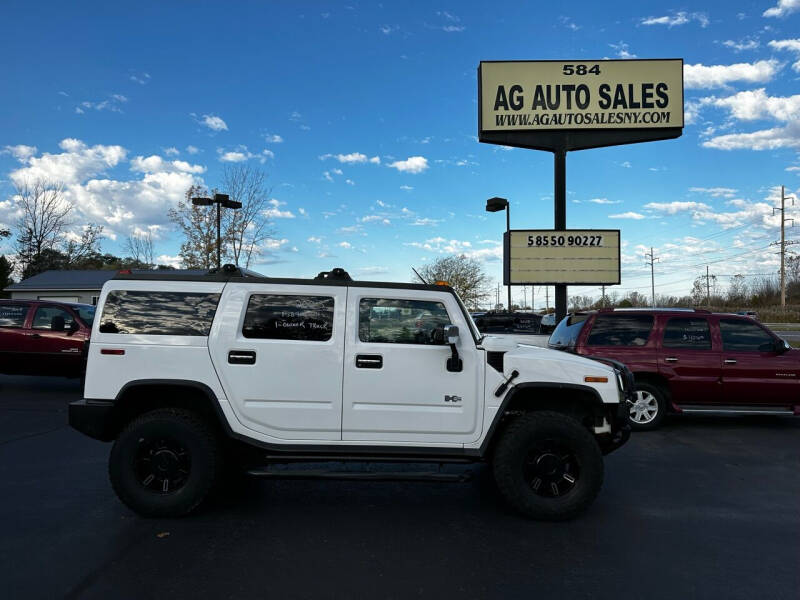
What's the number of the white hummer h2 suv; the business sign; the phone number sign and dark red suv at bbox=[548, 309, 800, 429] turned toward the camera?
2

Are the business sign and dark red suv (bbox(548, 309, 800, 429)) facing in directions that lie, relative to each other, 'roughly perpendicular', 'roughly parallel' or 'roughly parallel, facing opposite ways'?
roughly perpendicular

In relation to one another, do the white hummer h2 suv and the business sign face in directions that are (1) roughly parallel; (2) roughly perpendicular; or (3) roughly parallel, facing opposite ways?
roughly perpendicular

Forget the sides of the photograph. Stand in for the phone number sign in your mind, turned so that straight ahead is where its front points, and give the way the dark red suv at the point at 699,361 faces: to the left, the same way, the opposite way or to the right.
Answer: to the left

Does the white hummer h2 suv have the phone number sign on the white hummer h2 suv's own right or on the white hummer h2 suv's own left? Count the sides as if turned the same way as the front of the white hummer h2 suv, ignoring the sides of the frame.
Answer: on the white hummer h2 suv's own left

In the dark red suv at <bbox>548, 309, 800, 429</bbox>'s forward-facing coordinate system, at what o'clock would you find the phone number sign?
The phone number sign is roughly at 8 o'clock from the dark red suv.

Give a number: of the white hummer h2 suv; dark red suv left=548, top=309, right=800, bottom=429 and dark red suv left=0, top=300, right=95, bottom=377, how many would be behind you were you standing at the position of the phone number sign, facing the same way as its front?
0

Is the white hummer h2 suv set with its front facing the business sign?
no

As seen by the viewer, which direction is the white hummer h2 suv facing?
to the viewer's right

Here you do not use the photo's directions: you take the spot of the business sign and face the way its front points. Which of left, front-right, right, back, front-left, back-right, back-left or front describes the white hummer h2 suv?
front

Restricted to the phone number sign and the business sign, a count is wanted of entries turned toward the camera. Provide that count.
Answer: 2

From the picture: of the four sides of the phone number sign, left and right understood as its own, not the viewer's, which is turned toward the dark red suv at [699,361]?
front

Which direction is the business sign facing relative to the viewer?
toward the camera

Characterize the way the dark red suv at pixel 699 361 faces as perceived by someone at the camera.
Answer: facing to the right of the viewer
